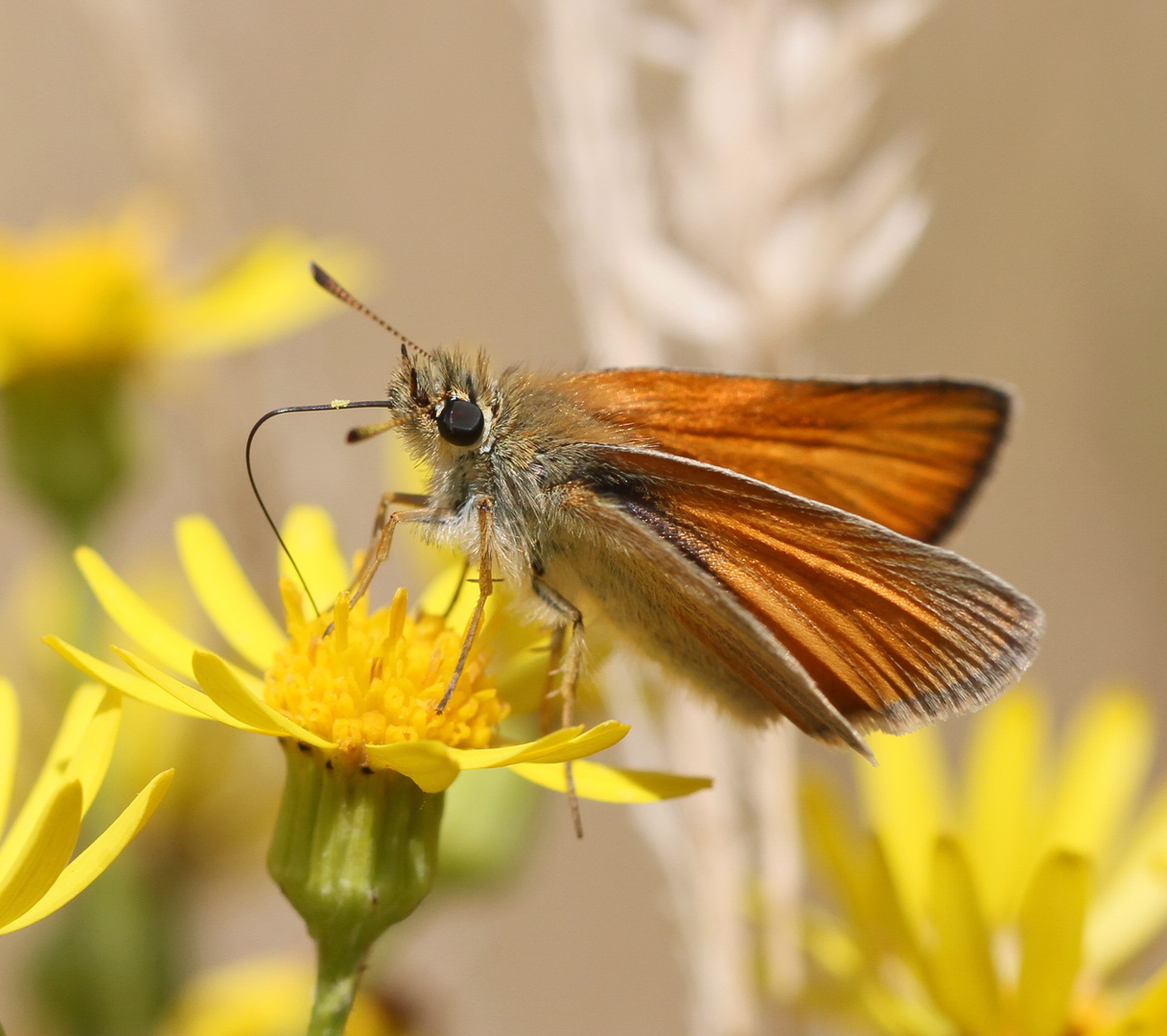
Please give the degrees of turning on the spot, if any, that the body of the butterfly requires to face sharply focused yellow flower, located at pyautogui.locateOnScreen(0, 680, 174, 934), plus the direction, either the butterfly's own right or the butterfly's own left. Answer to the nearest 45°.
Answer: approximately 45° to the butterfly's own left

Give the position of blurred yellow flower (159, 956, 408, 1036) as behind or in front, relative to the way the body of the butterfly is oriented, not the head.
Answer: in front

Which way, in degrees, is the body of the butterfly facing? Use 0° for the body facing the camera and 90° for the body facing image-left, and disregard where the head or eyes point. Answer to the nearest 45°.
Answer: approximately 90°

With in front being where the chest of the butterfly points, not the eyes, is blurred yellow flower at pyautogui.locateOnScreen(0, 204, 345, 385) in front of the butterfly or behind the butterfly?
in front
